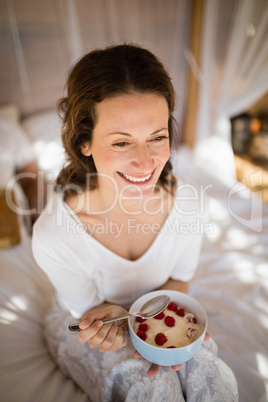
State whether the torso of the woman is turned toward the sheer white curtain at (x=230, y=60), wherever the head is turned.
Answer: no

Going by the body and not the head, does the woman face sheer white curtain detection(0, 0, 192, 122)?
no

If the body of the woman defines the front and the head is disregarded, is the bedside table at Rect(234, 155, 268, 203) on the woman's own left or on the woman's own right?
on the woman's own left

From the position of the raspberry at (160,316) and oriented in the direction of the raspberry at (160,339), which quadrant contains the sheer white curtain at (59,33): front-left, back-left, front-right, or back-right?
back-right

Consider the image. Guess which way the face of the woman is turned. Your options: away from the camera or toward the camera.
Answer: toward the camera

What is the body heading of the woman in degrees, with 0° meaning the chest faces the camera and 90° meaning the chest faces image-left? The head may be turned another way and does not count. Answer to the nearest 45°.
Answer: approximately 315°

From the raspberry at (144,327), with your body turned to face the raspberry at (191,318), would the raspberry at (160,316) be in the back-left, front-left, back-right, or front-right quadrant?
front-left
